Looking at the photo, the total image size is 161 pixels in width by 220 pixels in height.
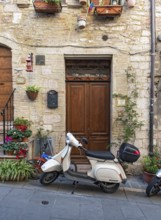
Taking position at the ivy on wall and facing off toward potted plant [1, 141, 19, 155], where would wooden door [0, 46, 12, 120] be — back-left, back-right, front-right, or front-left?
front-right

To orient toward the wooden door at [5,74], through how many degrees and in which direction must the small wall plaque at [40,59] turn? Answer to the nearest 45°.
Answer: approximately 135° to its right

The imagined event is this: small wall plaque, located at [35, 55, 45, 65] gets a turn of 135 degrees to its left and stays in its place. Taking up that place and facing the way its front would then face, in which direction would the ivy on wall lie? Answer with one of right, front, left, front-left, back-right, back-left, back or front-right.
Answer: front-right

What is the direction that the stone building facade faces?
toward the camera

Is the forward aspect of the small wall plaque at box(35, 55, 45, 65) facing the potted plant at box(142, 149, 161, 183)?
no
